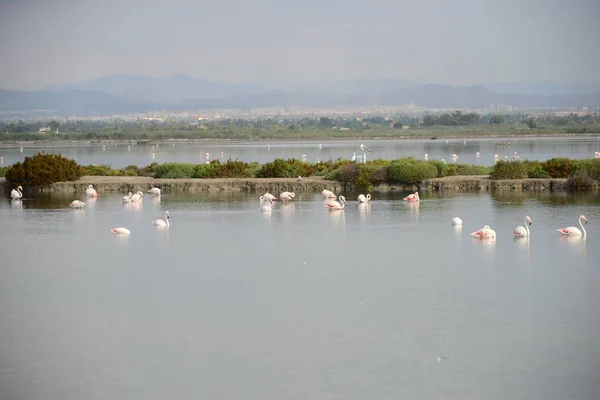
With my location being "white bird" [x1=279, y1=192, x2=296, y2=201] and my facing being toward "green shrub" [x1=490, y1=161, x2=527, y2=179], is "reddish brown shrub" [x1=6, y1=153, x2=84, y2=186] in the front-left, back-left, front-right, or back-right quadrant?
back-left

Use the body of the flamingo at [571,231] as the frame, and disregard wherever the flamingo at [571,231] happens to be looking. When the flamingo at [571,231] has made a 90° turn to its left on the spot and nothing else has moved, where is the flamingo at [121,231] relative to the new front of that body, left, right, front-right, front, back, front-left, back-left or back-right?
left

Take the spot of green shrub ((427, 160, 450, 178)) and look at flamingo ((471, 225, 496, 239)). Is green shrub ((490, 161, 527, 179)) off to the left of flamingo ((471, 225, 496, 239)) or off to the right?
left

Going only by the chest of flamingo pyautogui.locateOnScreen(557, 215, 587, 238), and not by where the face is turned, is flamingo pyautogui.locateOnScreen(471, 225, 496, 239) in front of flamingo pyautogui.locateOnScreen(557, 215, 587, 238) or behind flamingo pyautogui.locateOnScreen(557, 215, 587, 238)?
behind

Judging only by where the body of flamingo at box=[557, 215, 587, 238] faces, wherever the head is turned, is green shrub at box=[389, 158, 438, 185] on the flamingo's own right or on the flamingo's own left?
on the flamingo's own left

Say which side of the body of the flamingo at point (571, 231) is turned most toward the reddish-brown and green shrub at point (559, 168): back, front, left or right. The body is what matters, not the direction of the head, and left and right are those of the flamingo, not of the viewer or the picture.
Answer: left

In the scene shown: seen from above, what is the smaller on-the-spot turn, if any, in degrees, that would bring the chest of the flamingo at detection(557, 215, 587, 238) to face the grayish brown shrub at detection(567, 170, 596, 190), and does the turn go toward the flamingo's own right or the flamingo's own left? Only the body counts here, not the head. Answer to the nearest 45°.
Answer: approximately 90° to the flamingo's own left

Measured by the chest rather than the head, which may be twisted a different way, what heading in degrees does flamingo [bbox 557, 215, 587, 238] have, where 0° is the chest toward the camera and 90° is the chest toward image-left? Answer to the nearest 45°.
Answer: approximately 270°

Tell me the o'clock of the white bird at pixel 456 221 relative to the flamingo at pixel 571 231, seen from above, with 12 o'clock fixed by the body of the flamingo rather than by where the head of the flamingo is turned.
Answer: The white bird is roughly at 7 o'clock from the flamingo.
